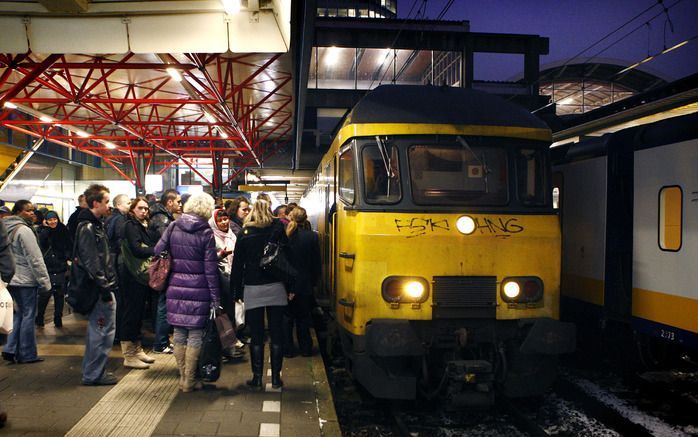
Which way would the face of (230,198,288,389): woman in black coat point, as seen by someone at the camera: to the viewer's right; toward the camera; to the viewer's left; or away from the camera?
away from the camera

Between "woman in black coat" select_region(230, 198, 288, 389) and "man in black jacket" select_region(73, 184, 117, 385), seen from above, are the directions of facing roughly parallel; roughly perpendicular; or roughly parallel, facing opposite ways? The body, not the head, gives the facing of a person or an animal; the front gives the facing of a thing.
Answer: roughly perpendicular

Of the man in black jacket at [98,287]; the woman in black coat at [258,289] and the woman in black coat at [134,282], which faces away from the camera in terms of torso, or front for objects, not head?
the woman in black coat at [258,289]

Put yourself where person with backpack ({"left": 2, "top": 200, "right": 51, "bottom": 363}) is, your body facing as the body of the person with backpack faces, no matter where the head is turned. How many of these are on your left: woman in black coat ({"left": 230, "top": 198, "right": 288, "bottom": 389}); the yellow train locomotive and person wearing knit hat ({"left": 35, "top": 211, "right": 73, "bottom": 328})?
1

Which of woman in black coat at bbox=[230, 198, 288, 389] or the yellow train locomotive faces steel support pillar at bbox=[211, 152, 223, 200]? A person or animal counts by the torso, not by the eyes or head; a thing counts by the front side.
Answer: the woman in black coat

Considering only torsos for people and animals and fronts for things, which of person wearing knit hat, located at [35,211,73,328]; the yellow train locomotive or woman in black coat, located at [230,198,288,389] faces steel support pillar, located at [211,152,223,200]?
the woman in black coat

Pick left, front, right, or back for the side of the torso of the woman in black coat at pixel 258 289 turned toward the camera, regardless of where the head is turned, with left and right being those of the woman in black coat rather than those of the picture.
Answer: back

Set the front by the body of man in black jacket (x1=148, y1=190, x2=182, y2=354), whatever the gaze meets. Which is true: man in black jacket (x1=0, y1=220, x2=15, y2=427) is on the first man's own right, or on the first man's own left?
on the first man's own right

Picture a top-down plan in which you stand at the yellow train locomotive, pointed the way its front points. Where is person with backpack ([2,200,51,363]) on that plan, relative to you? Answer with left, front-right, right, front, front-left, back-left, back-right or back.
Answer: right

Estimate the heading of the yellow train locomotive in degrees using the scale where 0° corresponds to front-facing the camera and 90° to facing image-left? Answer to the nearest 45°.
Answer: approximately 0°
